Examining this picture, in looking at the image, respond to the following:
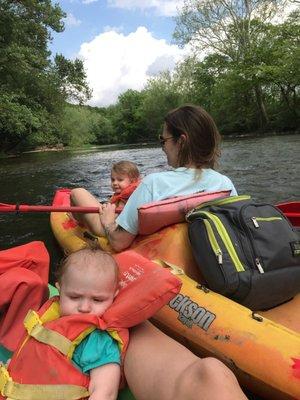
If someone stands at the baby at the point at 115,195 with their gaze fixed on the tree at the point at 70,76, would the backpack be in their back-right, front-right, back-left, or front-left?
back-right

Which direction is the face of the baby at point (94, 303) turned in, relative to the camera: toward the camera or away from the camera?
toward the camera

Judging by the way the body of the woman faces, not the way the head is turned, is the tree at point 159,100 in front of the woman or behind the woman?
in front

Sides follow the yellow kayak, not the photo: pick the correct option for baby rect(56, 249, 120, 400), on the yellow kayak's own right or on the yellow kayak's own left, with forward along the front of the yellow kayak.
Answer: on the yellow kayak's own left

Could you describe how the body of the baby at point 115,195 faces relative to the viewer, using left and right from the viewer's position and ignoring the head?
facing the viewer and to the left of the viewer

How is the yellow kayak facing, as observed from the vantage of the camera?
facing away from the viewer and to the left of the viewer

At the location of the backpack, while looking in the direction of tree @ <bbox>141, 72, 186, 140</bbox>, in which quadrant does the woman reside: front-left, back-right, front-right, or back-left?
front-left

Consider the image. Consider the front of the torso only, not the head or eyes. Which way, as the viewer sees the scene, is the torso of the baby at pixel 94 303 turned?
toward the camera

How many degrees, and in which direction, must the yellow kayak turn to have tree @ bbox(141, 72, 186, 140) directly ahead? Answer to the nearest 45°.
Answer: approximately 45° to its right

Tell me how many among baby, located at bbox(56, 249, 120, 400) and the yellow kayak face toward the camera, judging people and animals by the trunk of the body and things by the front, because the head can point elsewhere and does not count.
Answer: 1

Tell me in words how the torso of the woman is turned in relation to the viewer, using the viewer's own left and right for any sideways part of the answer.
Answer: facing away from the viewer and to the left of the viewer

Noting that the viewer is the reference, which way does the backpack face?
facing the viewer and to the right of the viewer

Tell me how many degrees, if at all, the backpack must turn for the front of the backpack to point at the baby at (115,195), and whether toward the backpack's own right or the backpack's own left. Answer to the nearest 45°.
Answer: approximately 180°
